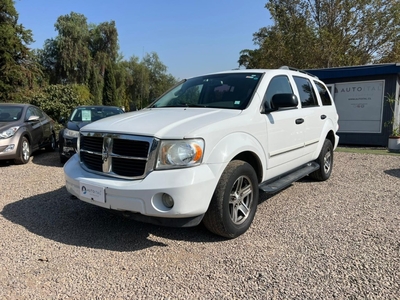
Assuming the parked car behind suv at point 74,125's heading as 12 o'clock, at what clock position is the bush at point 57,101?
The bush is roughly at 6 o'clock from the parked car behind suv.

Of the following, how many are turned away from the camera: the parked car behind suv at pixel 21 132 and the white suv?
0

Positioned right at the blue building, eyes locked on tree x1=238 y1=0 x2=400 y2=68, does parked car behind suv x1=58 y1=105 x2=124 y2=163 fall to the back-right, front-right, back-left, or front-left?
back-left

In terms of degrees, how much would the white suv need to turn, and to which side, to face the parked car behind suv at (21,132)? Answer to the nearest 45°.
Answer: approximately 90° to its right

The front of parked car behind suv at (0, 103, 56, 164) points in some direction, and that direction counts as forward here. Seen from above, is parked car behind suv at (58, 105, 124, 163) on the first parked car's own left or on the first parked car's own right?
on the first parked car's own left

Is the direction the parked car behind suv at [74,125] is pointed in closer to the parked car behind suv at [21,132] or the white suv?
the white suv

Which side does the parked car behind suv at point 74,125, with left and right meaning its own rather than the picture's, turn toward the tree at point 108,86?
back

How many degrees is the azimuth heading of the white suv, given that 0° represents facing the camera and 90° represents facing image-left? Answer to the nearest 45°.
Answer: approximately 45°

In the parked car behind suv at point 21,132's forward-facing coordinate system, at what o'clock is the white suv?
The white suv is roughly at 10 o'clock from the parked car behind suv.

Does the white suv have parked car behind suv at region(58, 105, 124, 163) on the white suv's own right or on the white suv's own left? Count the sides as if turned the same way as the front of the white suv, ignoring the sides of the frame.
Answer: on the white suv's own right
